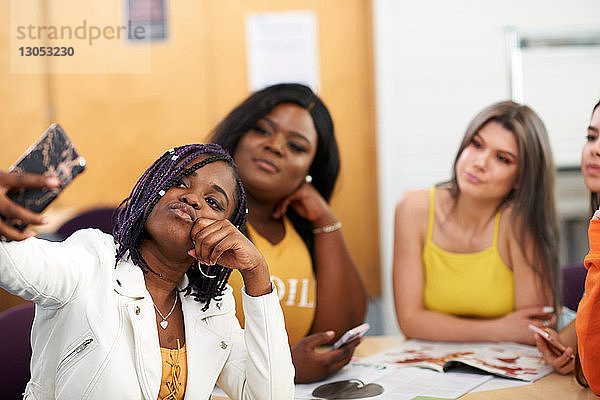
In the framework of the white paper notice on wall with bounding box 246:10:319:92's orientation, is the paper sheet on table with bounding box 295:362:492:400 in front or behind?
in front

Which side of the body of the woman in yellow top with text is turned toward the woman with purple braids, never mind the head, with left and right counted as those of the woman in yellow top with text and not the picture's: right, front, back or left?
front

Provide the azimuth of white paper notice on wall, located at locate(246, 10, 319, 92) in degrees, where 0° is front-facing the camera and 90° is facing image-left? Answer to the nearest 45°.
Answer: approximately 0°

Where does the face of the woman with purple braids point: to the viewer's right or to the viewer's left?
to the viewer's left

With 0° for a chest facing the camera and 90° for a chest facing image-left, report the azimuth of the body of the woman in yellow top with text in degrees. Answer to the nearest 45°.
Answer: approximately 0°

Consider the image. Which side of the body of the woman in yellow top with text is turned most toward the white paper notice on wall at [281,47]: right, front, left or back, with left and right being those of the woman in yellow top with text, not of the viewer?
back
